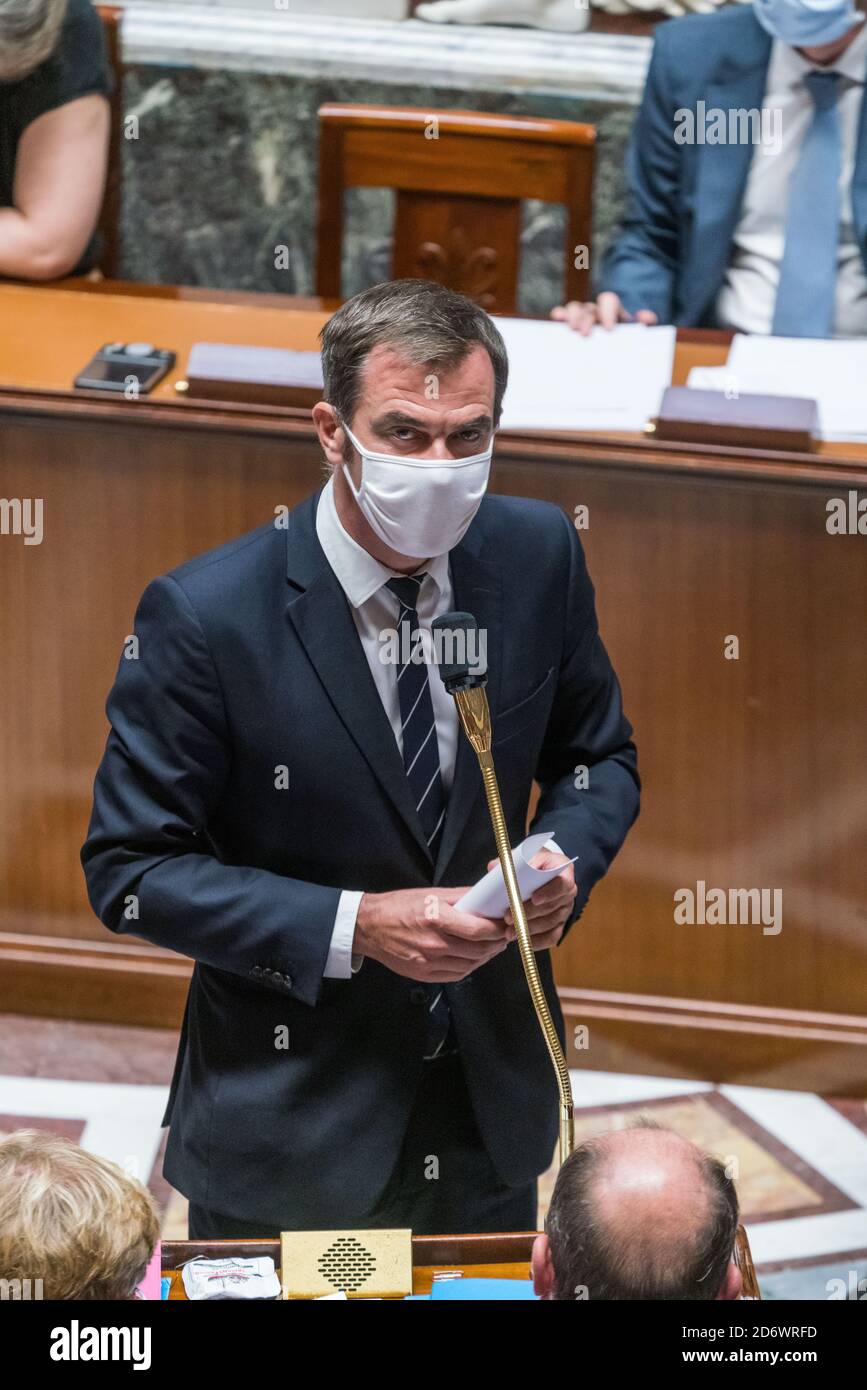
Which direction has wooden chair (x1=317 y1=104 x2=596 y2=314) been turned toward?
toward the camera

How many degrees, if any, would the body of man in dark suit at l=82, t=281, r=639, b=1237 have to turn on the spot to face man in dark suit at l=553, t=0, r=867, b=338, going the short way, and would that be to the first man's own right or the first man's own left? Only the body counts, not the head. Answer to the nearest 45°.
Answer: approximately 135° to the first man's own left

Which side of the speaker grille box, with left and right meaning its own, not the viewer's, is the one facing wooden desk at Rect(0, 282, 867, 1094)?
back

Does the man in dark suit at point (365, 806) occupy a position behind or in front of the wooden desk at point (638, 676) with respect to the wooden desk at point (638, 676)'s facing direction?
in front

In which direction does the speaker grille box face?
toward the camera

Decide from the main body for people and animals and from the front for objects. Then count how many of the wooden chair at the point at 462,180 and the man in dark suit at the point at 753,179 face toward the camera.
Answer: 2
